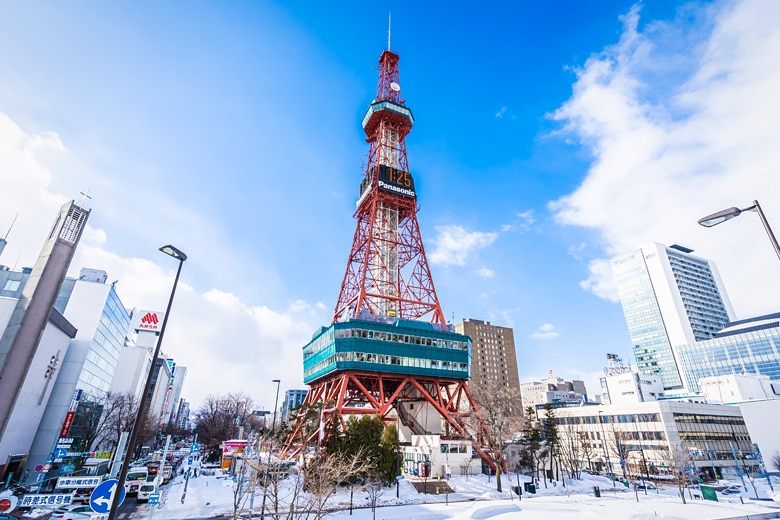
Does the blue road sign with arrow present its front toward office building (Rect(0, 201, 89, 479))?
no

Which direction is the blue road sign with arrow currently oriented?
toward the camera

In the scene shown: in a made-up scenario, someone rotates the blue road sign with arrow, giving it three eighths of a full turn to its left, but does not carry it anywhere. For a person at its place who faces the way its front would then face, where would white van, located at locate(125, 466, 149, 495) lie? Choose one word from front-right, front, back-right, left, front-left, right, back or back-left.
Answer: front-left

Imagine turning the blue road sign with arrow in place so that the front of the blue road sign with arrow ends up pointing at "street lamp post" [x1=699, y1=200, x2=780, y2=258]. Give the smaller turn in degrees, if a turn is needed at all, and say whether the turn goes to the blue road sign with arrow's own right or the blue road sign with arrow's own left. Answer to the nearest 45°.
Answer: approximately 45° to the blue road sign with arrow's own left
